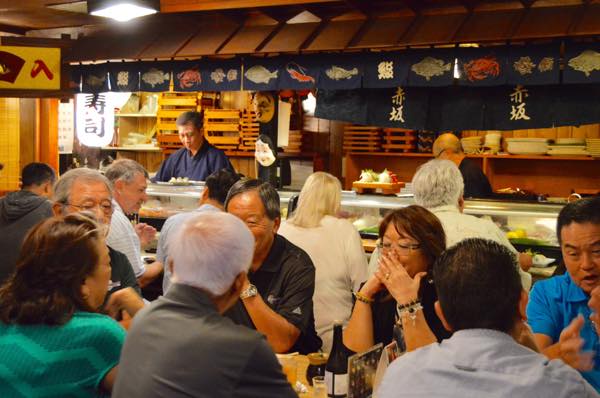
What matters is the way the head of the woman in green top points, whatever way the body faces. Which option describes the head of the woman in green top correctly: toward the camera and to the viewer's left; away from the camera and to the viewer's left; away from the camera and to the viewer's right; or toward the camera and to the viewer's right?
away from the camera and to the viewer's right

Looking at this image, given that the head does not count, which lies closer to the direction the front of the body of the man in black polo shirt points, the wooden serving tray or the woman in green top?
the woman in green top

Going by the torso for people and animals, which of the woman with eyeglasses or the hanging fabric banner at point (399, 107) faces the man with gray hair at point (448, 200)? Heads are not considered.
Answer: the hanging fabric banner

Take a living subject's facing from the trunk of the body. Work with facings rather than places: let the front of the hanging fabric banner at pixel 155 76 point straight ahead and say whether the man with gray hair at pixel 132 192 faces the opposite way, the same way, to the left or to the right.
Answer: to the left

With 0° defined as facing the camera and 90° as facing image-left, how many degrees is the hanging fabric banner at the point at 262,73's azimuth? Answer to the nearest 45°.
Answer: approximately 0°

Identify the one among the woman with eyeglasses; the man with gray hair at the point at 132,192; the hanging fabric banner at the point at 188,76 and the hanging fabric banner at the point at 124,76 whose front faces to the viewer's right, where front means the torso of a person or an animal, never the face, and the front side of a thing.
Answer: the man with gray hair
